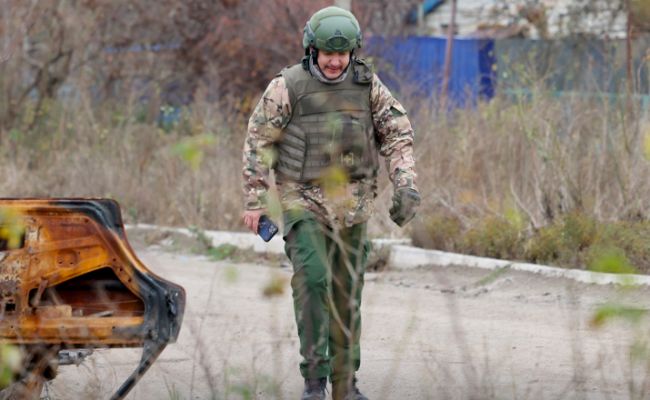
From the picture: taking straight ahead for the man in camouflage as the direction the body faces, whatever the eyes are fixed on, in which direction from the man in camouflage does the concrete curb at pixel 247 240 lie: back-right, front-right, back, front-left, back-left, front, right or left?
back

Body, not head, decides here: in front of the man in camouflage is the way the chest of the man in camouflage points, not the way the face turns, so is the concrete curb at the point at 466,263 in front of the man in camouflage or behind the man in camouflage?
behind

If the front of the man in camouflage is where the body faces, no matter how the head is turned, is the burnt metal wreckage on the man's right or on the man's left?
on the man's right

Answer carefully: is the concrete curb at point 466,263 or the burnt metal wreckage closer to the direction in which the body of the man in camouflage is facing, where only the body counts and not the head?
the burnt metal wreckage

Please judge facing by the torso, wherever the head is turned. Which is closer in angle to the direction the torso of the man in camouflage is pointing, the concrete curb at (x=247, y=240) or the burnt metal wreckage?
the burnt metal wreckage

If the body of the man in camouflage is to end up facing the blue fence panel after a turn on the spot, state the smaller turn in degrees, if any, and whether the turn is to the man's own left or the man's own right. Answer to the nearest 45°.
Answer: approximately 180°

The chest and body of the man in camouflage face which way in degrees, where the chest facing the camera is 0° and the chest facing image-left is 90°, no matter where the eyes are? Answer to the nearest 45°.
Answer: approximately 0°
